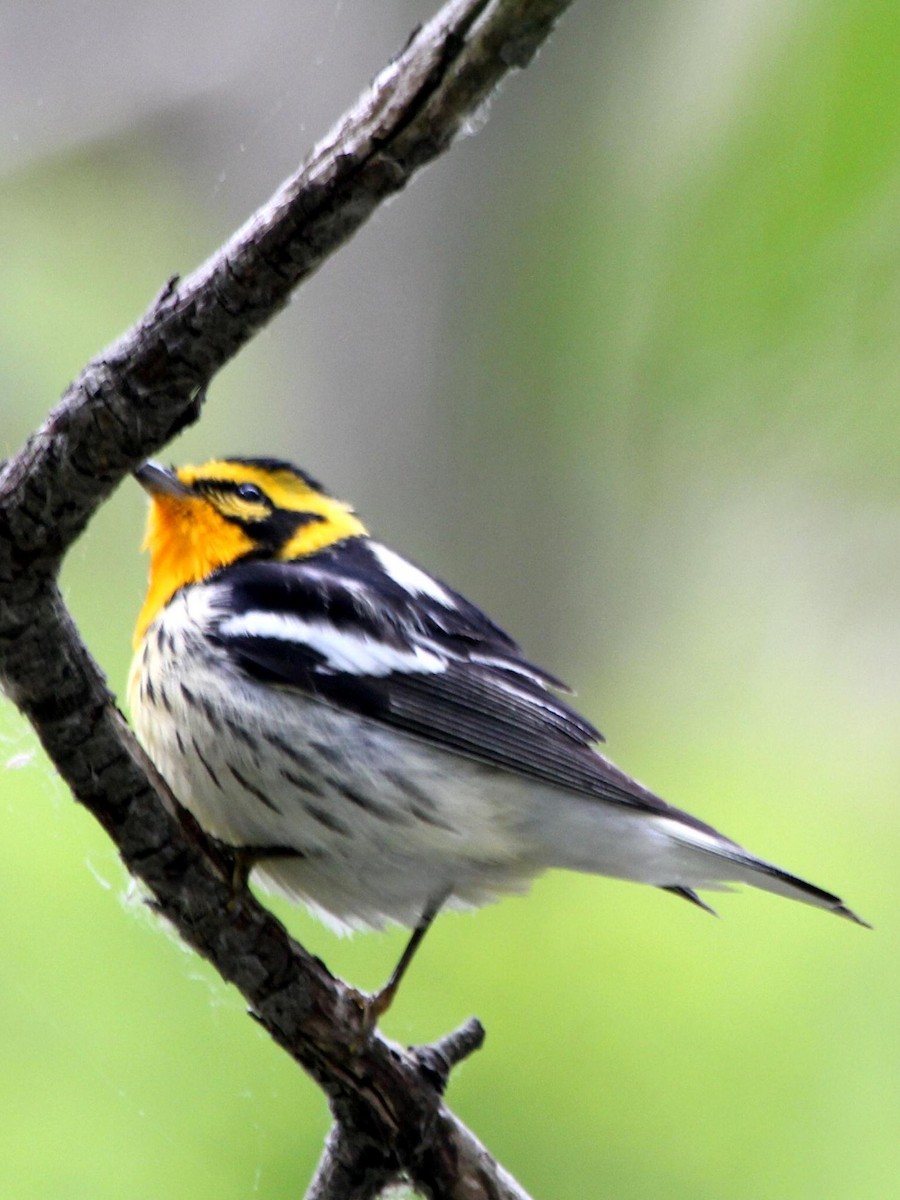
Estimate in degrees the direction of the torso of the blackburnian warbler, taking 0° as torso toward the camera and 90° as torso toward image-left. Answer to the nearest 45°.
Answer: approximately 90°
